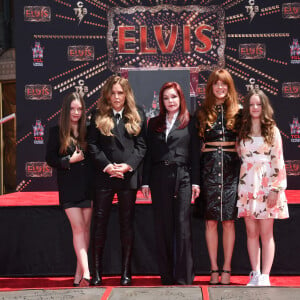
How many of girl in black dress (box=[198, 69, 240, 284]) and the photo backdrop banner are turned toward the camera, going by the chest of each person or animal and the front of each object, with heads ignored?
2

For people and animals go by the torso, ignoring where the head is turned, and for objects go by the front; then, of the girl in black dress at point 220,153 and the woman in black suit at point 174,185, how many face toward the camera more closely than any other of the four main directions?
2

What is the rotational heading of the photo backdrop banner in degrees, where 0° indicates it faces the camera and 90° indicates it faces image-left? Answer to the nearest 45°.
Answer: approximately 0°
